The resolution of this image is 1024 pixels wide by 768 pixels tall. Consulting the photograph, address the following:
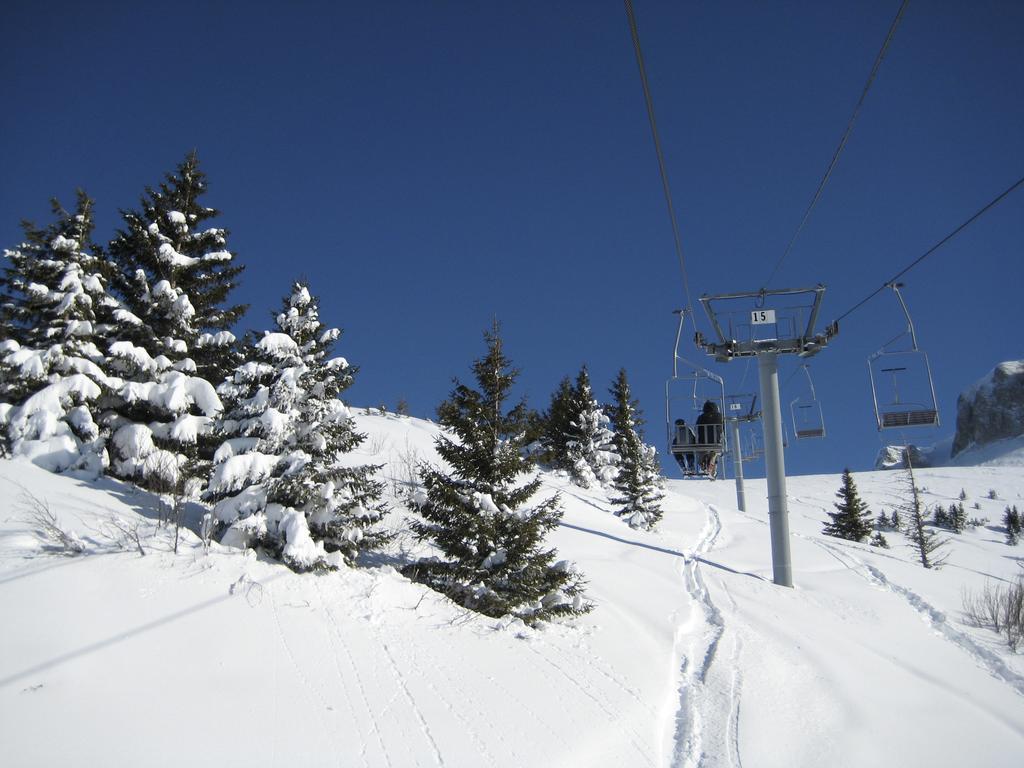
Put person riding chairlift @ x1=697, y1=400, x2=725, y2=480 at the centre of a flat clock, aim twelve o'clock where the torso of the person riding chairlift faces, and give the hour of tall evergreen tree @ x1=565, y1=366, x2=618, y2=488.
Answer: The tall evergreen tree is roughly at 11 o'clock from the person riding chairlift.

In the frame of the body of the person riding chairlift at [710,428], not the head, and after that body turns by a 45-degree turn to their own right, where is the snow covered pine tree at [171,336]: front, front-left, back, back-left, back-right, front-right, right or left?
back

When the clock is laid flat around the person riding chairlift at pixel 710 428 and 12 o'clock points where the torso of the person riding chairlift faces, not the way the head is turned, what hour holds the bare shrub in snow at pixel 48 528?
The bare shrub in snow is roughly at 7 o'clock from the person riding chairlift.

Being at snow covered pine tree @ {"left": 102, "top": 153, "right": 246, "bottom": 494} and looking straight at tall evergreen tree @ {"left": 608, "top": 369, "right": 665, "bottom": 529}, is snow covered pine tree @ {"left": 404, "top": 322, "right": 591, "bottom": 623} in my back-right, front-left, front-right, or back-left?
front-right

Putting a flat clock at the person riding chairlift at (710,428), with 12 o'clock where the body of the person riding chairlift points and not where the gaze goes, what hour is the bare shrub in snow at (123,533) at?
The bare shrub in snow is roughly at 7 o'clock from the person riding chairlift.

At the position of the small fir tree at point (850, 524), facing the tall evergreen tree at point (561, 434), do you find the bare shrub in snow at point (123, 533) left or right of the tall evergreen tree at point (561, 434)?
left

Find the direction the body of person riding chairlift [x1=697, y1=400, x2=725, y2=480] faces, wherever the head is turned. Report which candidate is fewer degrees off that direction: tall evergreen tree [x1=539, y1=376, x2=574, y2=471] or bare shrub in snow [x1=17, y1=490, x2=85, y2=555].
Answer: the tall evergreen tree

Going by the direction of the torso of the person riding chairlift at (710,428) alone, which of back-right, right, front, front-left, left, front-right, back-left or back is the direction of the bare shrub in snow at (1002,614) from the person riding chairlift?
back-right

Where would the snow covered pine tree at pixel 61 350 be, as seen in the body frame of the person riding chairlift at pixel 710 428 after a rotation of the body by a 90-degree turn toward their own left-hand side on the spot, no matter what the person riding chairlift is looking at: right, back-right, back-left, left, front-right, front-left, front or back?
front-left

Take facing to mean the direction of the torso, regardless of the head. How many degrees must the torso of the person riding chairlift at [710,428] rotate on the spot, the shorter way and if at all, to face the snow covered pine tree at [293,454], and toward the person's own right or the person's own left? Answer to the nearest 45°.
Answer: approximately 135° to the person's own left

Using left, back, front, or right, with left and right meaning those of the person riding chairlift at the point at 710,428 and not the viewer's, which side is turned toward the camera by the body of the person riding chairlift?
back
